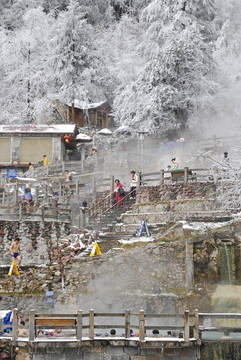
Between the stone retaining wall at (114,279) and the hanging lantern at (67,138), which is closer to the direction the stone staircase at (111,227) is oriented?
the stone retaining wall

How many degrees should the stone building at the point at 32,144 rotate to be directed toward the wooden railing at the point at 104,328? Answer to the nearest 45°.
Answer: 0° — it already faces it

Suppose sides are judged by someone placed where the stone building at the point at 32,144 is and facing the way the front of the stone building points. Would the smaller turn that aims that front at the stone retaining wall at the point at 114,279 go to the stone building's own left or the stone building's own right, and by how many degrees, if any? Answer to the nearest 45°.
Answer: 0° — it already faces it

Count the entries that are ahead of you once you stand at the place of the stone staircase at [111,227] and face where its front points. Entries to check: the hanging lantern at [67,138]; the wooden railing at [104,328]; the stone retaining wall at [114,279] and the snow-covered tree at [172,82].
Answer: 2

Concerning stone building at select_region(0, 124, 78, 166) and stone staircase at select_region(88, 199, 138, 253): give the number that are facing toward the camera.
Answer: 2

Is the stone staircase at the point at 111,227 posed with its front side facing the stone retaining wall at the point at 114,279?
yes

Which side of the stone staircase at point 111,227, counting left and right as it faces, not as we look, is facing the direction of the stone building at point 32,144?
right

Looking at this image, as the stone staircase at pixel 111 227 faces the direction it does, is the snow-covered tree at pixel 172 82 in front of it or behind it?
behind

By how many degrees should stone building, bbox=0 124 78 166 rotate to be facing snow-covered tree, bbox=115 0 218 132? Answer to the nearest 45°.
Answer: approximately 90° to its left

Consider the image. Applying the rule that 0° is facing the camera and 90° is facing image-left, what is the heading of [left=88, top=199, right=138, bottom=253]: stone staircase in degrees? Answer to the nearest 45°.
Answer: approximately 0°
